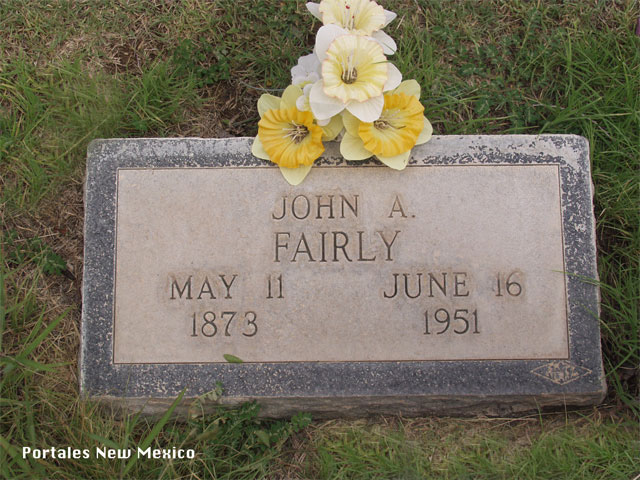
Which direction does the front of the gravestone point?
toward the camera
